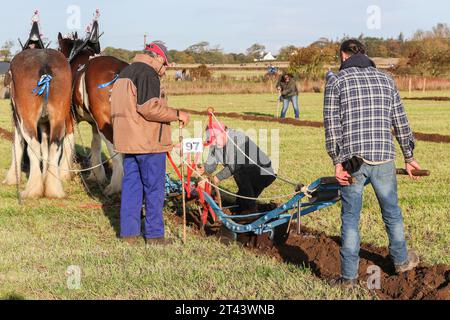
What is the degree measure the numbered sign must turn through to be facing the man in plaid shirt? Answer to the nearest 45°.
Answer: approximately 45° to its left

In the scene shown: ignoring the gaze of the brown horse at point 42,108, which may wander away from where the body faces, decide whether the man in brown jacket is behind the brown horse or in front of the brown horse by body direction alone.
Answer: behind

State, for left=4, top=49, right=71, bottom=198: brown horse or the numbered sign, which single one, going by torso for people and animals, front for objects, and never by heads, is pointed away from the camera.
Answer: the brown horse

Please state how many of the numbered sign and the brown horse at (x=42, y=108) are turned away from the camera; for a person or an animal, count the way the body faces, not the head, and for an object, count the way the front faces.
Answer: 1

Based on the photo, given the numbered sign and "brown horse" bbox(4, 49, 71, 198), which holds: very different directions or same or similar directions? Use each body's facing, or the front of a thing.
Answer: very different directions

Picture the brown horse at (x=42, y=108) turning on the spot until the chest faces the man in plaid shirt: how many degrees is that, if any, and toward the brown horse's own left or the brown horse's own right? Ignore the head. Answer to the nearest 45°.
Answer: approximately 135° to the brown horse's own right

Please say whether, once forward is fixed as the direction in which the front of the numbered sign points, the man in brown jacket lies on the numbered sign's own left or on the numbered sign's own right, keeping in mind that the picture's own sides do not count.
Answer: on the numbered sign's own right

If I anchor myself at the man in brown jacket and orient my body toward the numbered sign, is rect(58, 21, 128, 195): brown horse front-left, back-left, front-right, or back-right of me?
back-left

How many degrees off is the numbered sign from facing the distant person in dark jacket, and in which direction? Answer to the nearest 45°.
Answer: approximately 180°

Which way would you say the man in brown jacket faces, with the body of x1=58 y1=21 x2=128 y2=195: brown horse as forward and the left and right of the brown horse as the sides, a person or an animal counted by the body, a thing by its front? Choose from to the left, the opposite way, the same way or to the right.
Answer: to the right

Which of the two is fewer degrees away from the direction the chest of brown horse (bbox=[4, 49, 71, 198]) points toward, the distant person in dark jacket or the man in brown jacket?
the distant person in dark jacket

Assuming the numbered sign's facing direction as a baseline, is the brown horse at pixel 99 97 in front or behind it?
behind

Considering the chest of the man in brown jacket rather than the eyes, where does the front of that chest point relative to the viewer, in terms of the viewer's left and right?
facing away from the viewer and to the right of the viewer

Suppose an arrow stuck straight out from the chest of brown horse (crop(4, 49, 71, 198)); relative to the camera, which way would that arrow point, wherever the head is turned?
away from the camera
